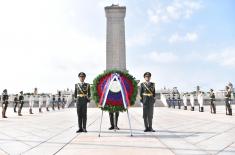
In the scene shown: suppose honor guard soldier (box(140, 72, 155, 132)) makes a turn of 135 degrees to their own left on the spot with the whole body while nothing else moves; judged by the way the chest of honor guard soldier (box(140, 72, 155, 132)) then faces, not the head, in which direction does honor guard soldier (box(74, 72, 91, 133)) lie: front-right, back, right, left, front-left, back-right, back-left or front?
back-left

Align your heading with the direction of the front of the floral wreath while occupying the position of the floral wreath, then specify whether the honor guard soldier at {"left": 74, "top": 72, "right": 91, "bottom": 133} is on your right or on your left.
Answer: on your right

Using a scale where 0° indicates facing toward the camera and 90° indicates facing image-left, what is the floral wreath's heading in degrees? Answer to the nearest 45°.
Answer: approximately 0°

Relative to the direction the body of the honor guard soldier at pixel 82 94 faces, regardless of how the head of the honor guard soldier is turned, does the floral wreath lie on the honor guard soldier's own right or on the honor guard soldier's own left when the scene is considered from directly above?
on the honor guard soldier's own left

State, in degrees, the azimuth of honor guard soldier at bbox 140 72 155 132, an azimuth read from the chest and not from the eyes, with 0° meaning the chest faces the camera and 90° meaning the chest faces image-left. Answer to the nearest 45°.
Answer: approximately 0°

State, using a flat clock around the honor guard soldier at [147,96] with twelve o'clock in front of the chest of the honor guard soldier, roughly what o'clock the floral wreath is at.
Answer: The floral wreath is roughly at 2 o'clock from the honor guard soldier.

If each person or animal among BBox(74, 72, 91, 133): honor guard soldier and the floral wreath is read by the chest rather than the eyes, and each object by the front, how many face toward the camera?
2
